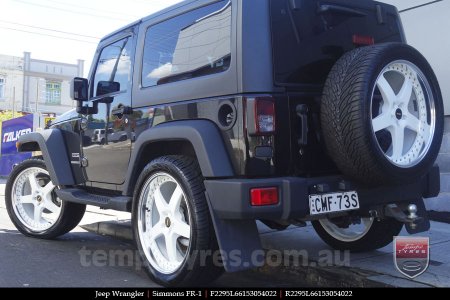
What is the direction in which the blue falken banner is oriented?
toward the camera

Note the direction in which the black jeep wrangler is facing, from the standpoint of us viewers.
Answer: facing away from the viewer and to the left of the viewer

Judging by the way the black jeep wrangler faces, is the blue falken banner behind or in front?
in front

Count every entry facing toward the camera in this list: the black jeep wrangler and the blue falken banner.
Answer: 1

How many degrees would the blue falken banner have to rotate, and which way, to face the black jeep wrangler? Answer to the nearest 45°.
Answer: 0° — it already faces it

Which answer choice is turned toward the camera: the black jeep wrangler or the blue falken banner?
the blue falken banner
